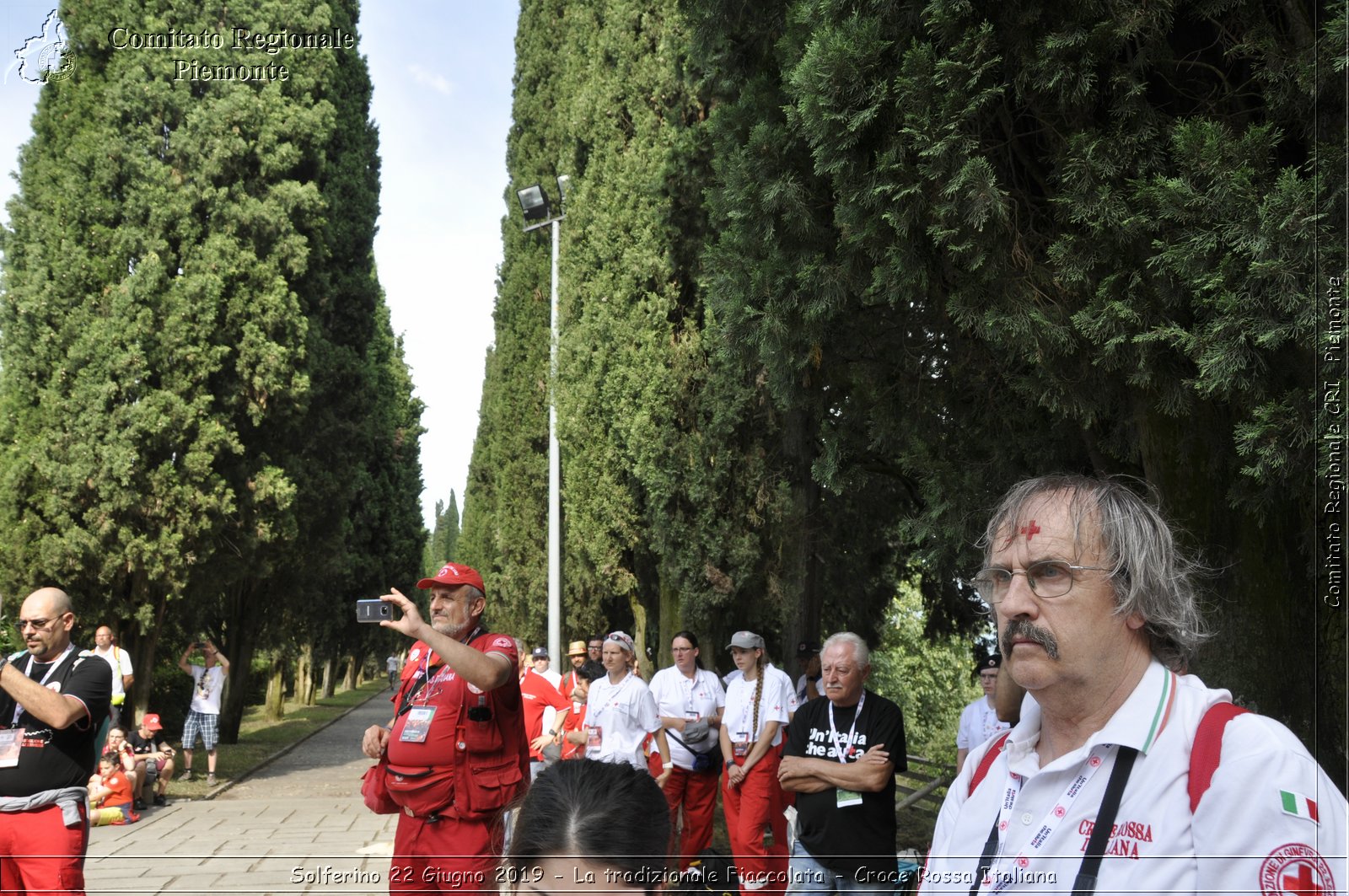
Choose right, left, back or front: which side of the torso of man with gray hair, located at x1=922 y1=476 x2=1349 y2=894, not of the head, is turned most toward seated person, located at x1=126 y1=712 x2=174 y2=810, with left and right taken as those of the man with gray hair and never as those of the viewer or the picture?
right

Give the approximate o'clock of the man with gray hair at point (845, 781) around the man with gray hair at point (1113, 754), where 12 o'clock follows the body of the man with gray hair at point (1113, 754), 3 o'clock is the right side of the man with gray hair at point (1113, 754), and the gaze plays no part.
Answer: the man with gray hair at point (845, 781) is roughly at 4 o'clock from the man with gray hair at point (1113, 754).

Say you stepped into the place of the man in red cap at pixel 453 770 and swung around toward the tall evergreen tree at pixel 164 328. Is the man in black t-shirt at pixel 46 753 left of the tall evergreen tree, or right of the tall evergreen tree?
left

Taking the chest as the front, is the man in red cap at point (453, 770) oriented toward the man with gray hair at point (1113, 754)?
no

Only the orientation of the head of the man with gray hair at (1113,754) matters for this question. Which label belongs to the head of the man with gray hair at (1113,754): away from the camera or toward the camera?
toward the camera

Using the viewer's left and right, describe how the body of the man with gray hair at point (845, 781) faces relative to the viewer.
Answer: facing the viewer and to the left of the viewer

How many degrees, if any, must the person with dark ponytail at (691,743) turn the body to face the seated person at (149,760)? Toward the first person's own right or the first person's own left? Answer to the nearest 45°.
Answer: approximately 135° to the first person's own right

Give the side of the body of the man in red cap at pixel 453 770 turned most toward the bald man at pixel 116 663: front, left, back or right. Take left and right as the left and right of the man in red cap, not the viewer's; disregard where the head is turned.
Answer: right

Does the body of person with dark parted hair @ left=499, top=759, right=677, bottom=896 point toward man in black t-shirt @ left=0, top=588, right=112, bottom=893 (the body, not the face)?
no

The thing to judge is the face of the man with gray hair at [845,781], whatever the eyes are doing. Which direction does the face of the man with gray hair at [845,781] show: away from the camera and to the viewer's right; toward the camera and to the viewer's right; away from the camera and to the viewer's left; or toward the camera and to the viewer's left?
toward the camera and to the viewer's left

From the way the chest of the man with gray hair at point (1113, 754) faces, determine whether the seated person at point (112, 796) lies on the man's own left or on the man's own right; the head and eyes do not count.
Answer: on the man's own right

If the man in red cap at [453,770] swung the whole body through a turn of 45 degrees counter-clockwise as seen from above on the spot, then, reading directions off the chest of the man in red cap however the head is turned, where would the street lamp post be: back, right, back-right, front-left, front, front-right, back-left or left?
back

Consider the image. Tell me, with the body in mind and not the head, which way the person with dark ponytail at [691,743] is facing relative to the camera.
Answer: toward the camera

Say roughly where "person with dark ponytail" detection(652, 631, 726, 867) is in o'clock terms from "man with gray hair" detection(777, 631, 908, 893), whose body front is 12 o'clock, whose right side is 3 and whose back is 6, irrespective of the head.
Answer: The person with dark ponytail is roughly at 4 o'clock from the man with gray hair.

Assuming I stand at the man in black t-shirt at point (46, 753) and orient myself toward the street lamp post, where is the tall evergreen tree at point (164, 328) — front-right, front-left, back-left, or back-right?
front-left

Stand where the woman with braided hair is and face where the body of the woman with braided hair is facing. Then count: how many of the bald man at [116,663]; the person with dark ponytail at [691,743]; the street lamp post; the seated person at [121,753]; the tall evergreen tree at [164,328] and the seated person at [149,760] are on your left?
0

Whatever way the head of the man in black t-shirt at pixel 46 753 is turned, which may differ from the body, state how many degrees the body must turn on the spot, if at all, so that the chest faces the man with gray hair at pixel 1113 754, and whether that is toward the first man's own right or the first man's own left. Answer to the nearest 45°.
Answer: approximately 45° to the first man's own left
